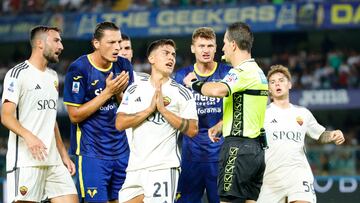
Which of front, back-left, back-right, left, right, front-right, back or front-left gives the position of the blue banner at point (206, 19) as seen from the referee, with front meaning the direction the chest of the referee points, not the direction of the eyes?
front-right

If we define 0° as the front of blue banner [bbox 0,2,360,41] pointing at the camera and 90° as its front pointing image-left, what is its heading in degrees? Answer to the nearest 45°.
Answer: approximately 0°

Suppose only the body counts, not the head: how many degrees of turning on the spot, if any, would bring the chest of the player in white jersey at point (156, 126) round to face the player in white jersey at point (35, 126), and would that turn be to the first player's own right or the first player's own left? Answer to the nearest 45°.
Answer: approximately 90° to the first player's own right

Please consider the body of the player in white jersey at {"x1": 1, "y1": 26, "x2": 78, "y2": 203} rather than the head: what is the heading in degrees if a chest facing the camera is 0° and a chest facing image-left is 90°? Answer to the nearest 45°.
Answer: approximately 315°

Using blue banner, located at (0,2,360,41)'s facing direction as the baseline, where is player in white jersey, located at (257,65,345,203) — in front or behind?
in front

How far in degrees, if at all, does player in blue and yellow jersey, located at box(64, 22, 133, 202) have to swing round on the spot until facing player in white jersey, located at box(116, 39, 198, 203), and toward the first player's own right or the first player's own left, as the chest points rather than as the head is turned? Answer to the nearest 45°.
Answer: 0° — they already face them

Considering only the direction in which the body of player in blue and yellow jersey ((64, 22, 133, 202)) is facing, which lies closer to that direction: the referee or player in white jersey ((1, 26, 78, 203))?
the referee

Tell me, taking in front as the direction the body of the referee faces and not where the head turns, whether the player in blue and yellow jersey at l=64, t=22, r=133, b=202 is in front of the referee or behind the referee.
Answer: in front

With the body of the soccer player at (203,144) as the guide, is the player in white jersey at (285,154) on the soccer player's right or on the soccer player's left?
on the soccer player's left
